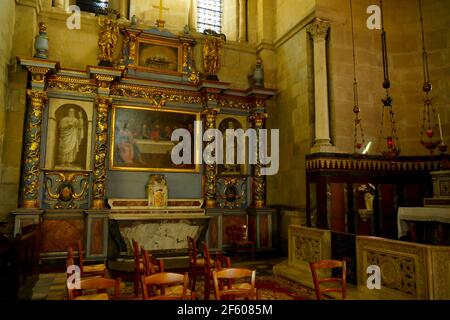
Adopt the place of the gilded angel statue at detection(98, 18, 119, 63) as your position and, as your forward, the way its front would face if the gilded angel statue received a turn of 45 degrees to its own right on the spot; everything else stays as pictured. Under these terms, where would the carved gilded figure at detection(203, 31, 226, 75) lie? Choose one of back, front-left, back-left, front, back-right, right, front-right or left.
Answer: back-left

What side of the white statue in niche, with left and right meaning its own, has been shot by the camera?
front

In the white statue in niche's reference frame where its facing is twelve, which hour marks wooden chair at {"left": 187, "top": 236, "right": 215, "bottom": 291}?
The wooden chair is roughly at 11 o'clock from the white statue in niche.

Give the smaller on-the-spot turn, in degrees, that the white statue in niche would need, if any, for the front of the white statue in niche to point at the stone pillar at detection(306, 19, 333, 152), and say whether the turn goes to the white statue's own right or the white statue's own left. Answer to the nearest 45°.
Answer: approximately 45° to the white statue's own left

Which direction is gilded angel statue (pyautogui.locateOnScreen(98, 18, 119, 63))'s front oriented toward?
toward the camera

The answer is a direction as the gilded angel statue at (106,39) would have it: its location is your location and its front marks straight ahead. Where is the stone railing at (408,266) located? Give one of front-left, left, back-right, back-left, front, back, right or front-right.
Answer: front-left
